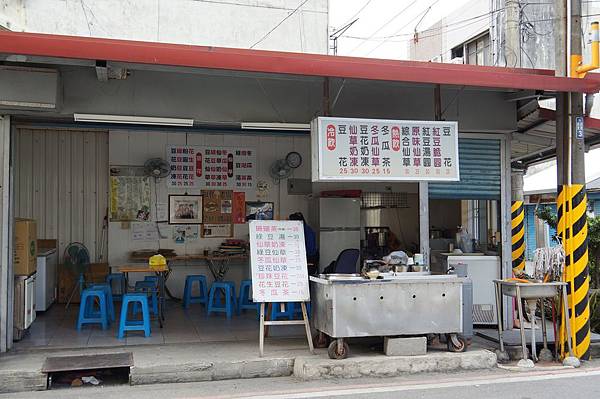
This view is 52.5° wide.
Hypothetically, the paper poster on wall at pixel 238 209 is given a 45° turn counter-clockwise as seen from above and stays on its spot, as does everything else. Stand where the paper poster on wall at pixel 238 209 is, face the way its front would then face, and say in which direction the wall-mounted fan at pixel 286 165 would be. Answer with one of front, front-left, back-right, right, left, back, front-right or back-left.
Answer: front-left

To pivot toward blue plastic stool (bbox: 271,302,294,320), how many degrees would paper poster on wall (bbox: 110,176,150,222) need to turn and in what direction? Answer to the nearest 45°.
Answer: approximately 45° to its left

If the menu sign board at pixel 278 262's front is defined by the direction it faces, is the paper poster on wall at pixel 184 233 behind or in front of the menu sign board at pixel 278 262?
behind

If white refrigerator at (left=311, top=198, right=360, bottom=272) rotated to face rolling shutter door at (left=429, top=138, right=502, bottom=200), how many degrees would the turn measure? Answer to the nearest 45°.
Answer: approximately 45° to its left

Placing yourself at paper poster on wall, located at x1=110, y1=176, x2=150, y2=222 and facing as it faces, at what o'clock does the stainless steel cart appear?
The stainless steel cart is roughly at 11 o'clock from the paper poster on wall.

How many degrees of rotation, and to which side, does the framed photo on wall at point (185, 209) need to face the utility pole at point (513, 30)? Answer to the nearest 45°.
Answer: approximately 90° to its left

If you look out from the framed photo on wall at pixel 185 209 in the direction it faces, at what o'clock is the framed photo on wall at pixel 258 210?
the framed photo on wall at pixel 258 210 is roughly at 9 o'clock from the framed photo on wall at pixel 185 209.

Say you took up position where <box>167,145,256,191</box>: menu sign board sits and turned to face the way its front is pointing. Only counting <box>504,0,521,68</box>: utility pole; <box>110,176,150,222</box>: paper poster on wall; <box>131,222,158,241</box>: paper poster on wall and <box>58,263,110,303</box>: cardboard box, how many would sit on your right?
3

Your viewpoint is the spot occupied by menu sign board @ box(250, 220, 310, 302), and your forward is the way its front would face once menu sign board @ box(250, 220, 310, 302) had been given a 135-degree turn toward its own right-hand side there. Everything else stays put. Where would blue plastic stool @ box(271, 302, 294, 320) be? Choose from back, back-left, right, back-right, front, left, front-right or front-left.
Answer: front-right

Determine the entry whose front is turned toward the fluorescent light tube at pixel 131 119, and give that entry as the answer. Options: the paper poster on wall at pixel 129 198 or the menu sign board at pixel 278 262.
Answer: the paper poster on wall

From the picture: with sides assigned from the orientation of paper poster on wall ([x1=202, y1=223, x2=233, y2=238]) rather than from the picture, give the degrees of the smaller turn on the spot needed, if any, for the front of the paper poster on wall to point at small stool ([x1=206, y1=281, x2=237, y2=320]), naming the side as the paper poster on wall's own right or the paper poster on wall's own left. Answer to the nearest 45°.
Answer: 0° — it already faces it

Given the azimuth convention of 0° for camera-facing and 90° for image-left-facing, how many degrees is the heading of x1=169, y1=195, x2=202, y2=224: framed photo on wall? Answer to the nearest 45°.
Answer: approximately 0°

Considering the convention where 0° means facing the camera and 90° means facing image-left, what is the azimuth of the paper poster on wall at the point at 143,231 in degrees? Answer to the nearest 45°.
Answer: approximately 0°

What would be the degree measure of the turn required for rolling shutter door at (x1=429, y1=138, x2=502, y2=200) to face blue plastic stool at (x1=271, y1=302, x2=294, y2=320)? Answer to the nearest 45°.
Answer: approximately 90° to its right
